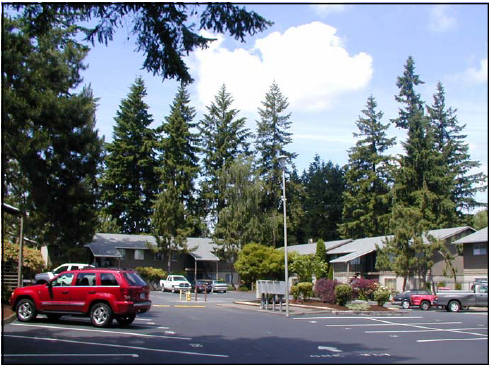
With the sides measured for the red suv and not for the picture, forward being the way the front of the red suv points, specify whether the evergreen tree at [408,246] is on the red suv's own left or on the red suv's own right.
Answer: on the red suv's own right

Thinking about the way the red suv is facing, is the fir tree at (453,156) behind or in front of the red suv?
behind

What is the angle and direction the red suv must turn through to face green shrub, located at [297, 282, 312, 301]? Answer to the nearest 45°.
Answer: approximately 90° to its right

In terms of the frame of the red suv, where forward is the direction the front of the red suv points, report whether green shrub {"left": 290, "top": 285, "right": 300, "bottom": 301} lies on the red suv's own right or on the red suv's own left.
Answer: on the red suv's own right

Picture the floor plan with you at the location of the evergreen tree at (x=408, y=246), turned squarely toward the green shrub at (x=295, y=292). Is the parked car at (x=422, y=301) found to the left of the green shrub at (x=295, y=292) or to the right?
left

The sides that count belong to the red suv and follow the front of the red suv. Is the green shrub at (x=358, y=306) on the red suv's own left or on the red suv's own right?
on the red suv's own right

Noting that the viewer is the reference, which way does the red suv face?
facing away from the viewer and to the left of the viewer

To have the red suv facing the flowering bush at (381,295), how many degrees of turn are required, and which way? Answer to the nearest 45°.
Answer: approximately 90° to its right
